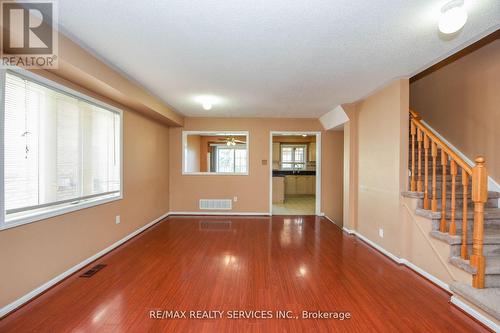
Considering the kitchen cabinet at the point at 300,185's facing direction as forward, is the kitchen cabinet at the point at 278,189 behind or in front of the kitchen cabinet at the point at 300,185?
in front

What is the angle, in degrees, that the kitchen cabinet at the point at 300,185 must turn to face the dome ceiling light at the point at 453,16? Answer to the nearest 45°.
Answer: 0° — it already faces it

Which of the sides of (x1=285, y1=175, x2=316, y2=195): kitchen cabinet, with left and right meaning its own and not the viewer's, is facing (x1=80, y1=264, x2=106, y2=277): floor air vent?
front

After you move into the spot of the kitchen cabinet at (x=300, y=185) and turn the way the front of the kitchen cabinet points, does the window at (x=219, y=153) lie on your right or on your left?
on your right

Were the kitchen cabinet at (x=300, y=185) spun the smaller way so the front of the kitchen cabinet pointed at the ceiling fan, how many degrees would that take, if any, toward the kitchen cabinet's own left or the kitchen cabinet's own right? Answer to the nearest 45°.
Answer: approximately 90° to the kitchen cabinet's own right

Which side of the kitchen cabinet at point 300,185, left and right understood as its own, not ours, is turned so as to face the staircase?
front

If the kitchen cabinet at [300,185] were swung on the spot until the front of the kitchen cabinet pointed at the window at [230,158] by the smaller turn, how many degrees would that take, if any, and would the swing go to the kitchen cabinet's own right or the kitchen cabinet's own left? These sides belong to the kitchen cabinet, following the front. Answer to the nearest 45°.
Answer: approximately 90° to the kitchen cabinet's own right

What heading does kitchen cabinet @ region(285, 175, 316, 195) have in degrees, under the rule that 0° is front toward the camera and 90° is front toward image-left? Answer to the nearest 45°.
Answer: approximately 0°
